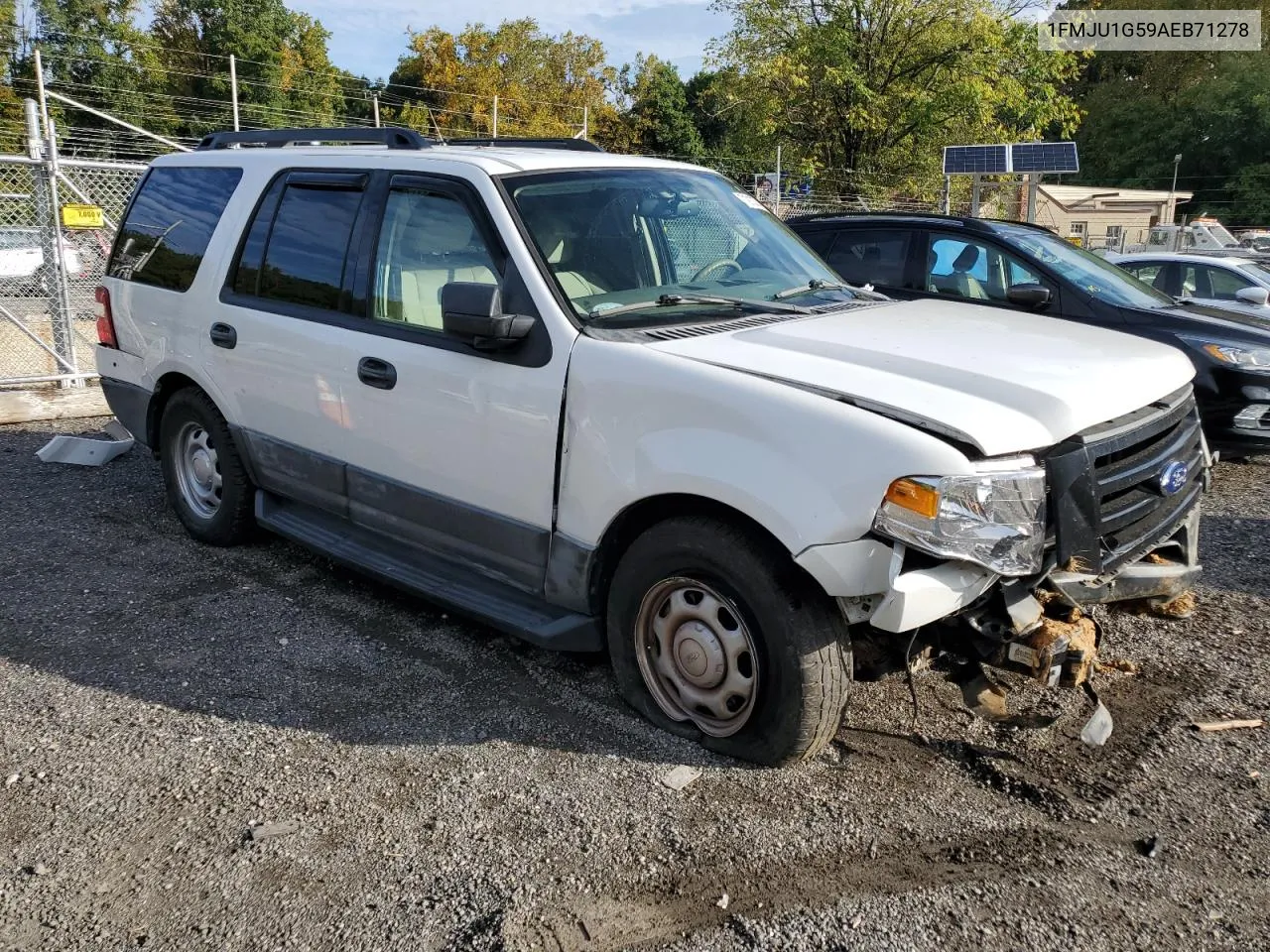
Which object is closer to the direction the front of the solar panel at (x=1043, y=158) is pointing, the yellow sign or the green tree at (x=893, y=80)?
the yellow sign

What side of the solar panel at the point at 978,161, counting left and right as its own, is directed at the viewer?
front

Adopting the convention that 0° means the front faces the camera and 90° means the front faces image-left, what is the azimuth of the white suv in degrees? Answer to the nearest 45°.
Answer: approximately 315°

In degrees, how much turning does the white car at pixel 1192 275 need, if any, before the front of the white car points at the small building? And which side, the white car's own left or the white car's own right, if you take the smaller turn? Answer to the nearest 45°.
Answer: approximately 135° to the white car's own left

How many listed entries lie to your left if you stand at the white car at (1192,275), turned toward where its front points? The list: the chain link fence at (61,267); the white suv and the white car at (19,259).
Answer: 0

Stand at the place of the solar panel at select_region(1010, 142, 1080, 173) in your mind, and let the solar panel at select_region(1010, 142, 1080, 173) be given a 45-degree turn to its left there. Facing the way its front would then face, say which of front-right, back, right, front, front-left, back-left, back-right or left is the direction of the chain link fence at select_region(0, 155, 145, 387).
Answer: right

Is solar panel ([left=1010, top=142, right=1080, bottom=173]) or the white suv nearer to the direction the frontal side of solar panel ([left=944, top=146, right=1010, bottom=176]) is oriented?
the white suv

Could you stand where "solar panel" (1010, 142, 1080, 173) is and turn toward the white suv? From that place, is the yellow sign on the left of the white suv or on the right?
right

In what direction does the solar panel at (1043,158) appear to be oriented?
toward the camera

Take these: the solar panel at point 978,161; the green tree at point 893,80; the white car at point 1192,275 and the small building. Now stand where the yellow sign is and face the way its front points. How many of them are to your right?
0

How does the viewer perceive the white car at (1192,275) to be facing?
facing the viewer and to the right of the viewer

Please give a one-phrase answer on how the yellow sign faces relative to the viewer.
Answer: facing the viewer

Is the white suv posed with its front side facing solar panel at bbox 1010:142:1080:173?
no

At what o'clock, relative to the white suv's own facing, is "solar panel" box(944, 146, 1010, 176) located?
The solar panel is roughly at 8 o'clock from the white suv.

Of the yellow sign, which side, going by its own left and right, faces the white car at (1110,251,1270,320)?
left

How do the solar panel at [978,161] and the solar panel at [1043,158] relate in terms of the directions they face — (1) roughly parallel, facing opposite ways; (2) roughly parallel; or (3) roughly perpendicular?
roughly parallel

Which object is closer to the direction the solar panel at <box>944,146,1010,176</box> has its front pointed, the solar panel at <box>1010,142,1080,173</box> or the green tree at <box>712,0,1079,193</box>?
the solar panel

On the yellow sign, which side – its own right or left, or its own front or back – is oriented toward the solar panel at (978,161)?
left

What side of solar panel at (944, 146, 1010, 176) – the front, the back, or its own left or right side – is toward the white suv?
front
